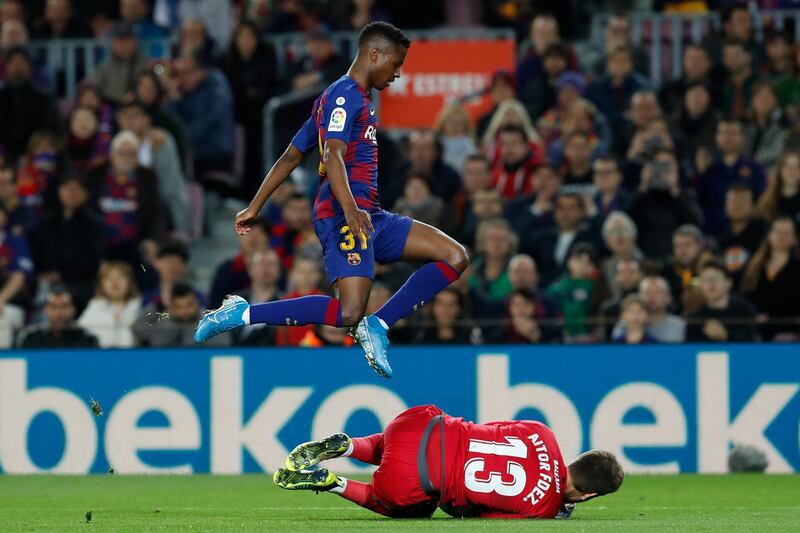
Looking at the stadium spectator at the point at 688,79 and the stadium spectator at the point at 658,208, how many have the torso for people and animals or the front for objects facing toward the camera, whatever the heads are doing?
2

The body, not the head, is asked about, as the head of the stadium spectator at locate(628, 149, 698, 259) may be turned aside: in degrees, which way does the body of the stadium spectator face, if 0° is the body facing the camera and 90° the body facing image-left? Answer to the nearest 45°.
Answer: approximately 0°

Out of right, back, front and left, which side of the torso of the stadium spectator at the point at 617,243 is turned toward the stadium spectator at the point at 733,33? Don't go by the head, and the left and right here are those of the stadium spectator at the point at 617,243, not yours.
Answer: back

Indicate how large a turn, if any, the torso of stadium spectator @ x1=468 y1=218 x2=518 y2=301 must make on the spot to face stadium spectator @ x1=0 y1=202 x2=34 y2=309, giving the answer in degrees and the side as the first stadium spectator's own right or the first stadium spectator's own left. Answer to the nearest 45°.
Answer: approximately 90° to the first stadium spectator's own right

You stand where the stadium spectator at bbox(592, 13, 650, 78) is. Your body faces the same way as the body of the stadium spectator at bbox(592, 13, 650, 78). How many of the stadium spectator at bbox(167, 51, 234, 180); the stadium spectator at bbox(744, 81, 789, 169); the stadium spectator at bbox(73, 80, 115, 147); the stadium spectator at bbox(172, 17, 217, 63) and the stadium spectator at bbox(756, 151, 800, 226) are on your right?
3

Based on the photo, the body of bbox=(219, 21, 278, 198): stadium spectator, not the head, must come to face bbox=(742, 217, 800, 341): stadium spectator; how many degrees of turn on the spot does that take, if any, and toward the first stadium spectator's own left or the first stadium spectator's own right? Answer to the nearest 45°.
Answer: approximately 45° to the first stadium spectator's own left

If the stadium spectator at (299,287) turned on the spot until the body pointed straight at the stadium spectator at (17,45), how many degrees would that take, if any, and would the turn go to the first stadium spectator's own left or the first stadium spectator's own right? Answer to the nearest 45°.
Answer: approximately 135° to the first stadium spectator's own right
